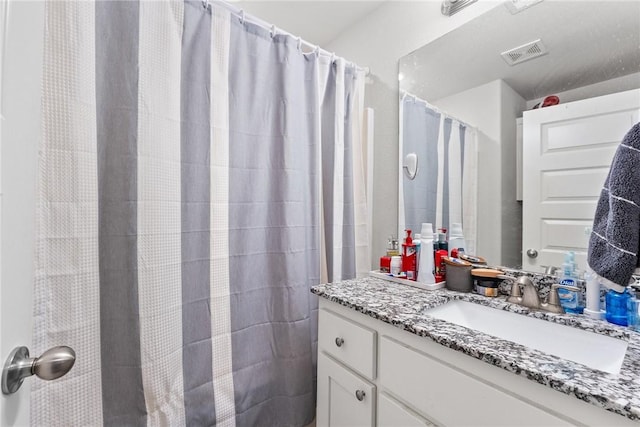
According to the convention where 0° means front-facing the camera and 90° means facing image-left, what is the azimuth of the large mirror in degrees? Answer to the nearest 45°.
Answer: approximately 45°

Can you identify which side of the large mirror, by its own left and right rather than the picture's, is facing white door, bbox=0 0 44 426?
front

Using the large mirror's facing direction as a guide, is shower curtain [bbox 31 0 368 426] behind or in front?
in front

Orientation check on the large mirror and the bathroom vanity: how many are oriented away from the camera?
0

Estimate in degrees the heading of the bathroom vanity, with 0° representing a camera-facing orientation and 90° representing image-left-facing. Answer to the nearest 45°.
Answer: approximately 45°
